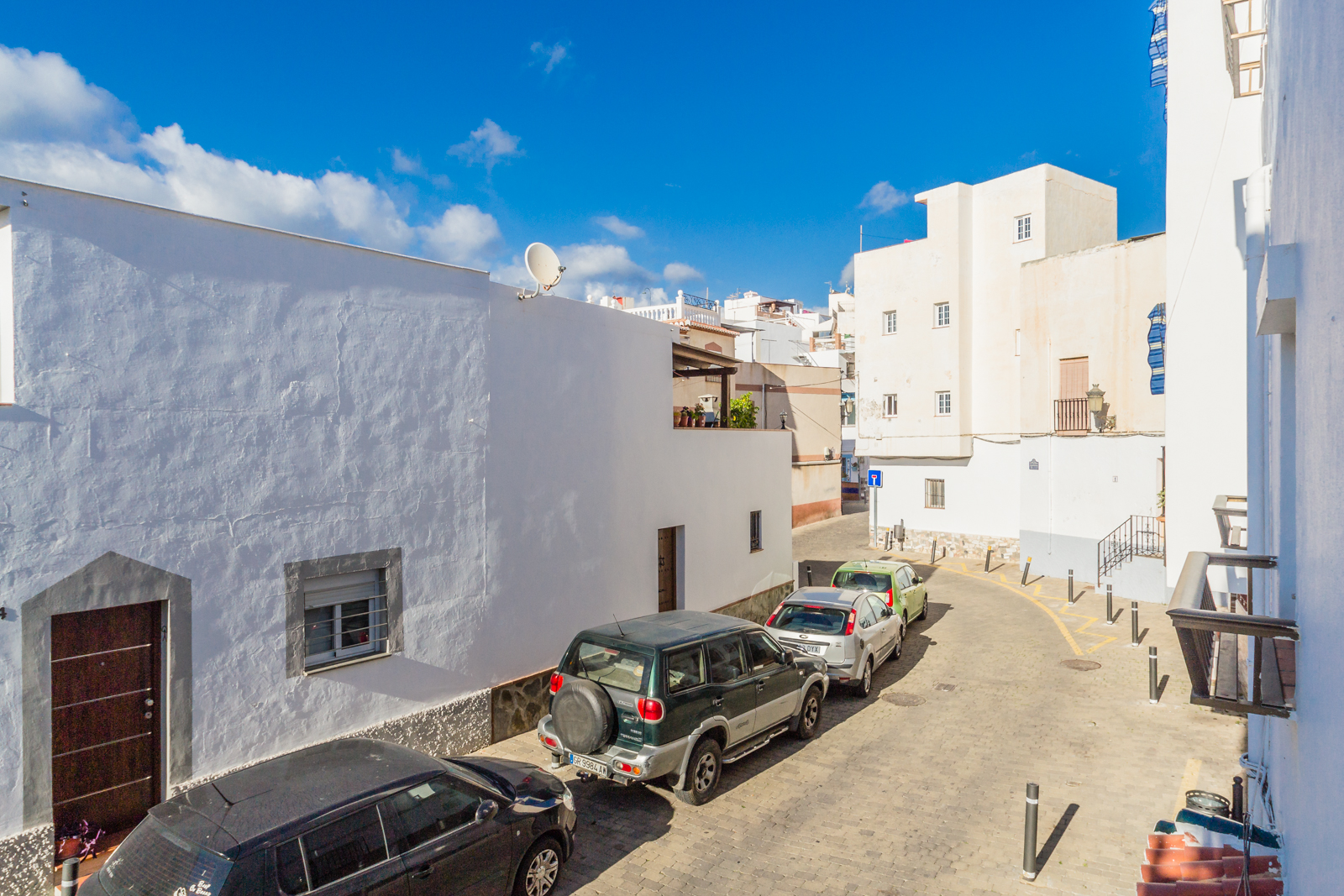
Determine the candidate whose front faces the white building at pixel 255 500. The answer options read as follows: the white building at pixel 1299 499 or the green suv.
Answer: the white building at pixel 1299 499

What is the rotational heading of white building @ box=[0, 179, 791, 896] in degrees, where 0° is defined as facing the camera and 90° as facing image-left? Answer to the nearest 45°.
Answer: approximately 315°

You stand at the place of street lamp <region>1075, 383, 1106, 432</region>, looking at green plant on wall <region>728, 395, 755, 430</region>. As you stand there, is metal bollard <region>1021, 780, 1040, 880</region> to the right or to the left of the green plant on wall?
left

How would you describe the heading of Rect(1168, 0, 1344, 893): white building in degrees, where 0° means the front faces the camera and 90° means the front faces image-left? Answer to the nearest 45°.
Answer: approximately 90°

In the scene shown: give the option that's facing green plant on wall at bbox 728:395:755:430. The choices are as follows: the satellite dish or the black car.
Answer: the black car

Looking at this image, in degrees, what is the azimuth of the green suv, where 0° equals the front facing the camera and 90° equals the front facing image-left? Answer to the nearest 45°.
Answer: approximately 225°

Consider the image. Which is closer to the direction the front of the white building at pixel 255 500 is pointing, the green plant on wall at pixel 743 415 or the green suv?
the green suv

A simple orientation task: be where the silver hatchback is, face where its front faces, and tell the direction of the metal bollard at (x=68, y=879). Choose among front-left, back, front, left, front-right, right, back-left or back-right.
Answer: back
